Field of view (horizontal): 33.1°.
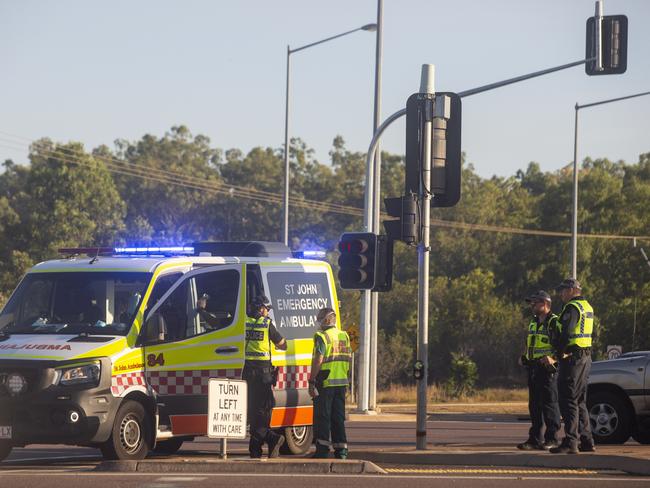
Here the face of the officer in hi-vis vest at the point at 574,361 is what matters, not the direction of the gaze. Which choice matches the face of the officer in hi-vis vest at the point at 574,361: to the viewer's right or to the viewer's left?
to the viewer's left

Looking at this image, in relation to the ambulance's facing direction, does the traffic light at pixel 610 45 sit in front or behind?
behind

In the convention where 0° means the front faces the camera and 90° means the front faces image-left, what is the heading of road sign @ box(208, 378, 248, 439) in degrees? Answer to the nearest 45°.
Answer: approximately 0°

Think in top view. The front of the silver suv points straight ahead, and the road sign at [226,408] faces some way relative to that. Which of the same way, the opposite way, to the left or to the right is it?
to the left

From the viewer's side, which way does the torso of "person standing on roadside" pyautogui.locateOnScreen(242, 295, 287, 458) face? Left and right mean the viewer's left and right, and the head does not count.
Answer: facing away from the viewer and to the right of the viewer

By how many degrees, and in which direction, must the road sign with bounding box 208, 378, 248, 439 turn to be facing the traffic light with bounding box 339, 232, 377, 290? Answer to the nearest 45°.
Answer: approximately 135° to its left

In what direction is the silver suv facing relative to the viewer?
to the viewer's left

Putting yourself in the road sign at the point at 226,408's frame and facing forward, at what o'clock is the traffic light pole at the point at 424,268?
The traffic light pole is roughly at 8 o'clock from the road sign.

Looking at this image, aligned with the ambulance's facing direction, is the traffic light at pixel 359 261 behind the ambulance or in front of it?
behind

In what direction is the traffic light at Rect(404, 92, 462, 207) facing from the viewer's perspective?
away from the camera
